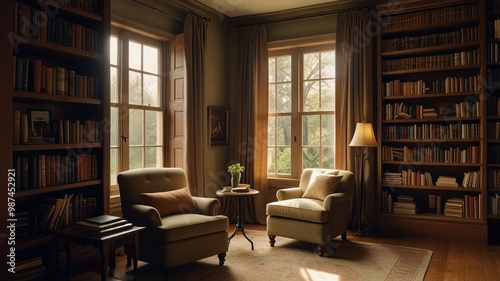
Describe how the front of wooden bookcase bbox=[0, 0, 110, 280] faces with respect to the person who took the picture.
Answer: facing the viewer and to the right of the viewer

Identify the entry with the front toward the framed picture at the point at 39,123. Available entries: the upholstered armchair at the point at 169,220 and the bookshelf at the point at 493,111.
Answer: the bookshelf

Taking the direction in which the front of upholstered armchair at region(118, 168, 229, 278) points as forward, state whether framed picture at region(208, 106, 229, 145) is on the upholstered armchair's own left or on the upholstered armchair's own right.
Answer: on the upholstered armchair's own left

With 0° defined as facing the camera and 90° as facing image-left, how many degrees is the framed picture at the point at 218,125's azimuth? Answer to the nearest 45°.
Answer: approximately 315°

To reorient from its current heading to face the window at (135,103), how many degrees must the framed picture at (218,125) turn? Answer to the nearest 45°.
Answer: approximately 90° to its right

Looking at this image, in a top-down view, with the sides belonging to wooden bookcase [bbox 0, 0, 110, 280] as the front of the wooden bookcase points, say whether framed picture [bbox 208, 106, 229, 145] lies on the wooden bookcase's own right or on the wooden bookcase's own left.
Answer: on the wooden bookcase's own left

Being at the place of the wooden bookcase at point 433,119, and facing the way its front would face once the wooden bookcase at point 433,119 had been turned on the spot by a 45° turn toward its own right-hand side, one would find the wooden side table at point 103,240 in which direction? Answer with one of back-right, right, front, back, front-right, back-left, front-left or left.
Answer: front-left

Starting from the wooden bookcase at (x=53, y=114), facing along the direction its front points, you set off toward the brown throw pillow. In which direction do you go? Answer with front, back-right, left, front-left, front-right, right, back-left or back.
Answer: front-left

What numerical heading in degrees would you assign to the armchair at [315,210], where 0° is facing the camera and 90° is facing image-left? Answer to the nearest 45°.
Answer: approximately 45°

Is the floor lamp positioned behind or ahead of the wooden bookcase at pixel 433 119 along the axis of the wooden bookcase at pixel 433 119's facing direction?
ahead
